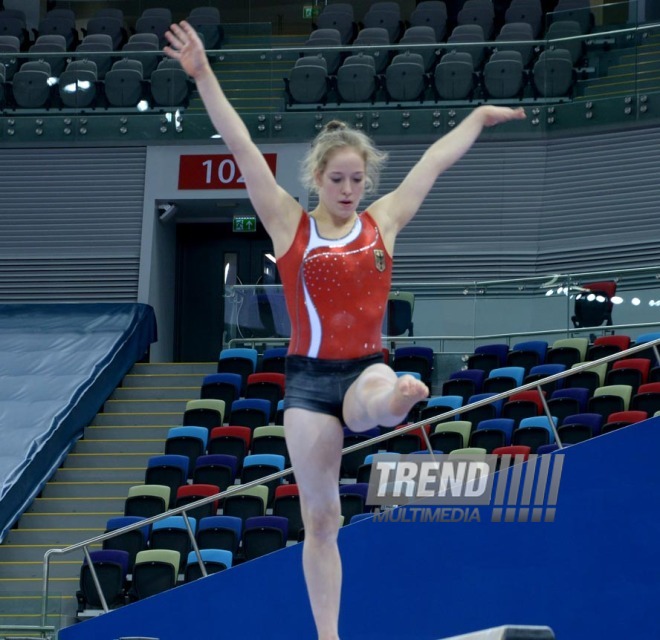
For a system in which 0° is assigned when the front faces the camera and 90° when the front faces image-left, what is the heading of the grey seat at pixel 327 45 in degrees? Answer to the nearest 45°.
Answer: approximately 0°

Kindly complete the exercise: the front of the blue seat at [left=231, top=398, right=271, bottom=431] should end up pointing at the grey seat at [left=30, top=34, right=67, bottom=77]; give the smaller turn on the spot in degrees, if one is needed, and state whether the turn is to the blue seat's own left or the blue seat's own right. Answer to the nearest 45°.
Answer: approximately 135° to the blue seat's own right

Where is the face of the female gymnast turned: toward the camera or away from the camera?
toward the camera

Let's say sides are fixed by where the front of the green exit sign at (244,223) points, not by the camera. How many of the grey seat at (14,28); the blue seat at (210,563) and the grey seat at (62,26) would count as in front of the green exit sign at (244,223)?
1

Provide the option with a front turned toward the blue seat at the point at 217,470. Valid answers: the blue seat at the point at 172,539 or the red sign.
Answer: the red sign

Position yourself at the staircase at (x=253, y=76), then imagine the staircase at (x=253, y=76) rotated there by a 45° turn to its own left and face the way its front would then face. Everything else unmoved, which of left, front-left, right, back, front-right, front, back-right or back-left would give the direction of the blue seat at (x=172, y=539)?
front-right

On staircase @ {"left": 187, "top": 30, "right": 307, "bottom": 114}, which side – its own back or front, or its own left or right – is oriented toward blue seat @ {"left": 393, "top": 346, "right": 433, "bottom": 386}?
front

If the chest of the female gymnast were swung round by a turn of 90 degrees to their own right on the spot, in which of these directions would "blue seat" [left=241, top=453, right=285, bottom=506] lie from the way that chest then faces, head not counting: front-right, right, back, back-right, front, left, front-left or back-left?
right

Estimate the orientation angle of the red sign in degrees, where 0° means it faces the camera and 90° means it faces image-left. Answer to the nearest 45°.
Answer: approximately 0°

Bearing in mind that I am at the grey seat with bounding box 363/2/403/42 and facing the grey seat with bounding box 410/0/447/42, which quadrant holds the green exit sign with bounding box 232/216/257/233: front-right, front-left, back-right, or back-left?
back-right

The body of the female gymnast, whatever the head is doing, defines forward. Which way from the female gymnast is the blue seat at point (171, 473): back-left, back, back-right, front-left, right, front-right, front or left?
back

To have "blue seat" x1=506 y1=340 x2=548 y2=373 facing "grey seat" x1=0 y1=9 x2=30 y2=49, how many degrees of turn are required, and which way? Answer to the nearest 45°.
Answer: approximately 90° to its right

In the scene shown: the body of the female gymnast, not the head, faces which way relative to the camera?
toward the camera

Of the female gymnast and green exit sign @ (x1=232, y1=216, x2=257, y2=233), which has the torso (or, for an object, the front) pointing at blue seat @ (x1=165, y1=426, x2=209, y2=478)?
the green exit sign

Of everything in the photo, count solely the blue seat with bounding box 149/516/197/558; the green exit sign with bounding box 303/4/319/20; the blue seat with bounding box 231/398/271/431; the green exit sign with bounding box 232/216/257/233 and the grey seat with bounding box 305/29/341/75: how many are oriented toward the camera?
5

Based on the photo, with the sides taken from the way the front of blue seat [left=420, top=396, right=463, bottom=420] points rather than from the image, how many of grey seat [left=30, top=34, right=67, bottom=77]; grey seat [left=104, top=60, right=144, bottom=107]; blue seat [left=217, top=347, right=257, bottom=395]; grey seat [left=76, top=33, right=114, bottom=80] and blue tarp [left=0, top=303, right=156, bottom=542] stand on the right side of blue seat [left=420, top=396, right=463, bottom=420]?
5

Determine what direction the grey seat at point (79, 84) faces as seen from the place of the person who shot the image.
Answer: facing the viewer

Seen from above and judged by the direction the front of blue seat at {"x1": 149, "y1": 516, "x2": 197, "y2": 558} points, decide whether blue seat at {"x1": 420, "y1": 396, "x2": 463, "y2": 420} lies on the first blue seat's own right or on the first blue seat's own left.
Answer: on the first blue seat's own left

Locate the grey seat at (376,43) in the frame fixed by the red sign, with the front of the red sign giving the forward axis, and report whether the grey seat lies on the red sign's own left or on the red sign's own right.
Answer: on the red sign's own left

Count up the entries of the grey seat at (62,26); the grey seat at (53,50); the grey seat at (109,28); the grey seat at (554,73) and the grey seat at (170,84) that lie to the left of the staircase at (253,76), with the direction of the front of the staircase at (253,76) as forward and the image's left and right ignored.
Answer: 1

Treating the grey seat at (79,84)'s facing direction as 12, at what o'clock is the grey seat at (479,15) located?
the grey seat at (479,15) is roughly at 9 o'clock from the grey seat at (79,84).
